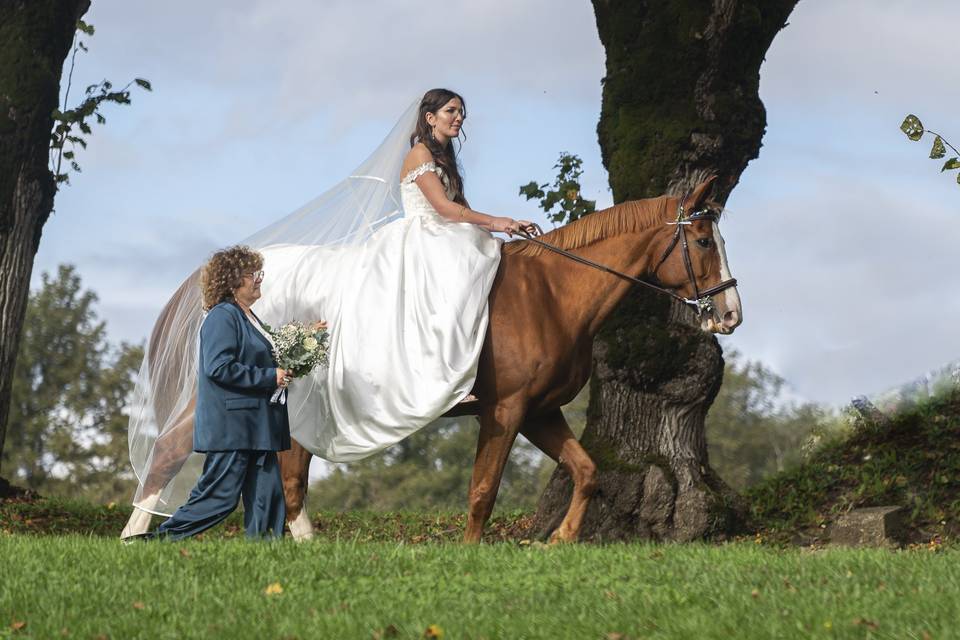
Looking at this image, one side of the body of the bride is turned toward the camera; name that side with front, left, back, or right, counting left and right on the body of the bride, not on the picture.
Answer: right

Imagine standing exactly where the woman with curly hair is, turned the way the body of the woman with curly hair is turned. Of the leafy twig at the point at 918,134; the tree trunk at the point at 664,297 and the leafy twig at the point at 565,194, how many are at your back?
0

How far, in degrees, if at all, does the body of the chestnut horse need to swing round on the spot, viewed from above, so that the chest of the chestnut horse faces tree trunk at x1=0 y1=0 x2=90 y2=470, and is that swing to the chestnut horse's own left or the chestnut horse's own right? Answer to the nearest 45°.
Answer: approximately 135° to the chestnut horse's own left

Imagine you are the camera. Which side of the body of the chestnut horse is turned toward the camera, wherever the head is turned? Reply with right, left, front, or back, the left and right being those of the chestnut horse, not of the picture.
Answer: right

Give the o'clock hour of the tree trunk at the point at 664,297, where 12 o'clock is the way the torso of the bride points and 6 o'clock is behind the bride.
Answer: The tree trunk is roughly at 11 o'clock from the bride.

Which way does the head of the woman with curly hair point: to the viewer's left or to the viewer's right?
to the viewer's right

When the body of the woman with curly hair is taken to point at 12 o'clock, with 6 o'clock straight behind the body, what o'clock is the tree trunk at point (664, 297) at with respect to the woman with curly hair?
The tree trunk is roughly at 11 o'clock from the woman with curly hair.

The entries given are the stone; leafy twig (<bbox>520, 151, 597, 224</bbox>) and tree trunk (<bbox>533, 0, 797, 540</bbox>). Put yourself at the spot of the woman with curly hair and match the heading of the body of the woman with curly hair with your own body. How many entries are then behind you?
0

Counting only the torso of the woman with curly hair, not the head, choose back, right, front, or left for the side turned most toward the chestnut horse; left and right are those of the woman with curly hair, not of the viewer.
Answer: front

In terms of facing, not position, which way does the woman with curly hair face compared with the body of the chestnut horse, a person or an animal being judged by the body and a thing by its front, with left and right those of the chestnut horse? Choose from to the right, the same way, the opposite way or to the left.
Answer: the same way

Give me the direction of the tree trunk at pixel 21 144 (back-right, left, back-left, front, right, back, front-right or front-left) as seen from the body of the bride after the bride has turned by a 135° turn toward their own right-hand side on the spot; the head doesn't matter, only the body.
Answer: right

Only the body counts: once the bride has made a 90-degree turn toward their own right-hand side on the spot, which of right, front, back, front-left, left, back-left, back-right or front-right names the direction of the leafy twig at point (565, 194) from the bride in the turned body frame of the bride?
back-left

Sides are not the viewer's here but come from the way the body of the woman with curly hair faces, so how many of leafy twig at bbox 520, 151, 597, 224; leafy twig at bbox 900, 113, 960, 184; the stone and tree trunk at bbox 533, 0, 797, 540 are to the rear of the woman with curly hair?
0

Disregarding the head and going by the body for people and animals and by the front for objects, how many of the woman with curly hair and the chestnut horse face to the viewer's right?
2

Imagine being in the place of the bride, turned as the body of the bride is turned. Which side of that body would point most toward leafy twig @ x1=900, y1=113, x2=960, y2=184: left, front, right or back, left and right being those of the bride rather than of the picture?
front

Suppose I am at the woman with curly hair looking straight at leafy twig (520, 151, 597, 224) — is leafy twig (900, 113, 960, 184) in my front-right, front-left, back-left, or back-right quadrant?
front-right

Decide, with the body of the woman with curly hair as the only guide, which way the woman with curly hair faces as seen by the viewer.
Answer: to the viewer's right
